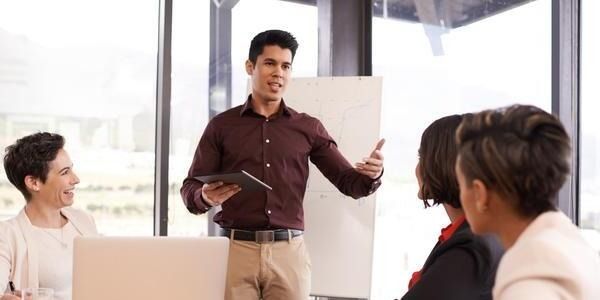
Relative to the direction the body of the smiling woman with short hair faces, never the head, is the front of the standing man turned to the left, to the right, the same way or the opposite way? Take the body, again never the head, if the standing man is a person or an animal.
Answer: to the right

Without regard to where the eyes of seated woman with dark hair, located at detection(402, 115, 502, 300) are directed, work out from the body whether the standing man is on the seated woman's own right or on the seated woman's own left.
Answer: on the seated woman's own right

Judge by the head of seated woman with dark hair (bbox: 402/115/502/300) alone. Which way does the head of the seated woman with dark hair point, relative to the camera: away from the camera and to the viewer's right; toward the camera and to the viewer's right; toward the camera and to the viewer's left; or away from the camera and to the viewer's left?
away from the camera and to the viewer's left

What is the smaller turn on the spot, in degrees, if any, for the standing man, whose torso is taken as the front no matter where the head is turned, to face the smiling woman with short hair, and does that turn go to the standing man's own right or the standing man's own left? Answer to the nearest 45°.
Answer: approximately 45° to the standing man's own right

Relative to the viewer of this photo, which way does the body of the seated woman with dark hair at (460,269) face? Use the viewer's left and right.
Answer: facing to the left of the viewer

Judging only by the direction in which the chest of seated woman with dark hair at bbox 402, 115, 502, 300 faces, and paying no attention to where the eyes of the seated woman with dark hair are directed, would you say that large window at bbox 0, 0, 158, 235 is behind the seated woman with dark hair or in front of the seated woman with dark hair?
in front

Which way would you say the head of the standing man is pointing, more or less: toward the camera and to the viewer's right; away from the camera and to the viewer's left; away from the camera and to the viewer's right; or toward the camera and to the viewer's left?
toward the camera and to the viewer's right

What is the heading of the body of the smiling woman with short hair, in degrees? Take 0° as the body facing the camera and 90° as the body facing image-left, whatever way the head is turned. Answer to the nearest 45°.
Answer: approximately 315°

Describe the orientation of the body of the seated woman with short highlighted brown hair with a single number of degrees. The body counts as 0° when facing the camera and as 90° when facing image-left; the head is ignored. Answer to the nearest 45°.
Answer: approximately 135°

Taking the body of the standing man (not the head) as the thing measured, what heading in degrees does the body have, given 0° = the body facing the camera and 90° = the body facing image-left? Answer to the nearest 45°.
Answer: approximately 0°

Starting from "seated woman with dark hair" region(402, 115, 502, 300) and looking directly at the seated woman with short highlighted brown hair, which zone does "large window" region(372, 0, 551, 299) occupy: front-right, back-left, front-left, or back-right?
back-left

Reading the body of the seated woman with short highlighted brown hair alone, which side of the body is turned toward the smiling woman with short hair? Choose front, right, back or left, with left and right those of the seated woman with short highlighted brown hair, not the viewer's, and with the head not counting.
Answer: front

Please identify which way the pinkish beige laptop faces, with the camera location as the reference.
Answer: facing away from the viewer

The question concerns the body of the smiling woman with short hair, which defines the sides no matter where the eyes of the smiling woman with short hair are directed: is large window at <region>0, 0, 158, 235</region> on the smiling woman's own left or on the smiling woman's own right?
on the smiling woman's own left
